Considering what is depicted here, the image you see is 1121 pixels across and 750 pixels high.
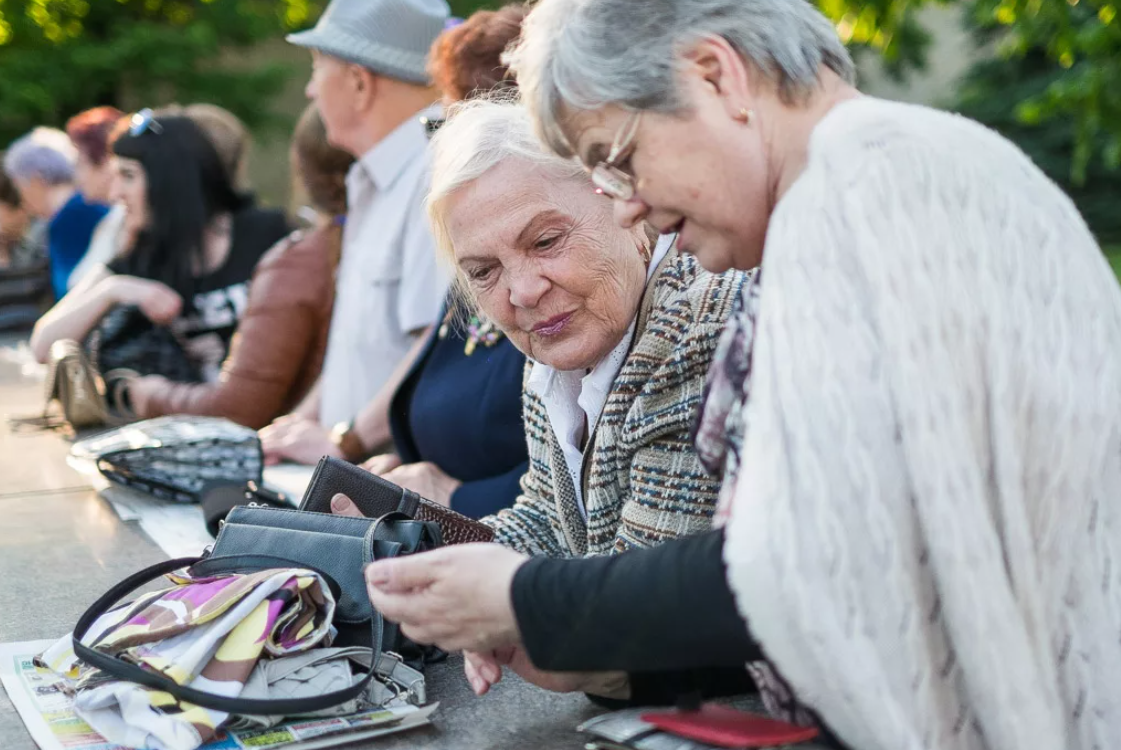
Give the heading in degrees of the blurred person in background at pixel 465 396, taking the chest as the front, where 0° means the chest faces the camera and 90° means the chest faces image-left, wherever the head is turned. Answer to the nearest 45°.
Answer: approximately 45°

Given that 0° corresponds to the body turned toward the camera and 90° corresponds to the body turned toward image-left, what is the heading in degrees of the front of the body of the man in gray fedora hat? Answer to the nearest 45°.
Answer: approximately 90°

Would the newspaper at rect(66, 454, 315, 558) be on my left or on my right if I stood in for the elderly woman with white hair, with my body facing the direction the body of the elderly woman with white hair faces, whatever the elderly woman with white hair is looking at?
on my right

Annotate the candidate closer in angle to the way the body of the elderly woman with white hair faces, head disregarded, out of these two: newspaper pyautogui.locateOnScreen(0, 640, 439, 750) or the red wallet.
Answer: the newspaper

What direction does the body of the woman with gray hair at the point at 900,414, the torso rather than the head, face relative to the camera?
to the viewer's left

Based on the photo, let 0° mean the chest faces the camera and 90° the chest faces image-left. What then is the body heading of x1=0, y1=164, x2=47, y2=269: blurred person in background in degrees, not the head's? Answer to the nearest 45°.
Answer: approximately 90°

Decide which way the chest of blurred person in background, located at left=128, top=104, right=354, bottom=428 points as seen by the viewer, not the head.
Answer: to the viewer's left
